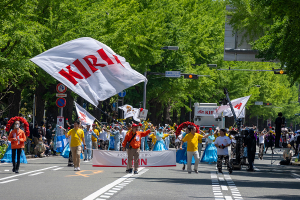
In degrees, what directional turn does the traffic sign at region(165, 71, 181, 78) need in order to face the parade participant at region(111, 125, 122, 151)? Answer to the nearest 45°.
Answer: approximately 45° to its right

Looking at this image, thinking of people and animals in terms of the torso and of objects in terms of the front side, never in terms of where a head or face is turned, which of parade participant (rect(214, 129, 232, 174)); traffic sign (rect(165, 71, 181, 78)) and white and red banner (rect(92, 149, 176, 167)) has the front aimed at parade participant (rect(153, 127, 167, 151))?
the traffic sign

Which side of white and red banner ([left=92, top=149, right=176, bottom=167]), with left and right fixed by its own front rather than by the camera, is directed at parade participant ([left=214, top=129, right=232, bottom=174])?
left

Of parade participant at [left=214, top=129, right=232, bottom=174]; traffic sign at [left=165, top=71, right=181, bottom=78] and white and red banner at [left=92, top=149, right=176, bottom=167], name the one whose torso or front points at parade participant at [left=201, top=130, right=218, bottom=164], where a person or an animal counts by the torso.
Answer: the traffic sign

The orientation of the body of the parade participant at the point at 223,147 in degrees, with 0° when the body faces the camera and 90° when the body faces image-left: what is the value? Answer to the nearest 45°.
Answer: approximately 0°

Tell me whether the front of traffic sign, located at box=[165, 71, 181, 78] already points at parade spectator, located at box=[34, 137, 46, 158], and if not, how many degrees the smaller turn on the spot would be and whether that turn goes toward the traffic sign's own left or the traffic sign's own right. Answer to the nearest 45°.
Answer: approximately 45° to the traffic sign's own right

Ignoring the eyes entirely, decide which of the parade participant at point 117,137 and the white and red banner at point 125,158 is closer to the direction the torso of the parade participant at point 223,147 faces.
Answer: the white and red banner

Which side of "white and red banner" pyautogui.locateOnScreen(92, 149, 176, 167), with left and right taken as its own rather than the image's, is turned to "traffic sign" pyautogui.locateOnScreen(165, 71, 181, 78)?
back

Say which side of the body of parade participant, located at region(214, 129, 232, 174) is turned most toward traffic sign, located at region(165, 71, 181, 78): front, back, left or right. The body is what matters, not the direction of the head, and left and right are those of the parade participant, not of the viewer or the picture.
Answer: back

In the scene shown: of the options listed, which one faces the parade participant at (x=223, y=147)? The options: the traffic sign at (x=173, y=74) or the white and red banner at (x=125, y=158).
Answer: the traffic sign
